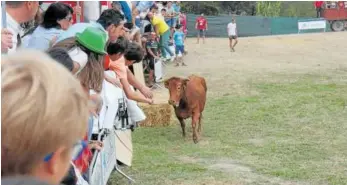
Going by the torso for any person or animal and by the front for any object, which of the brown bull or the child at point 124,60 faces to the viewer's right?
the child

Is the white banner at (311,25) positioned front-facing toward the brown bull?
yes

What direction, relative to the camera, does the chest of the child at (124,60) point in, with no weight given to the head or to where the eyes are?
to the viewer's right

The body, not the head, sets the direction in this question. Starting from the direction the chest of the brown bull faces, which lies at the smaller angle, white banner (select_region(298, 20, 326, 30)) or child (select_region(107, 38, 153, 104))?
the child

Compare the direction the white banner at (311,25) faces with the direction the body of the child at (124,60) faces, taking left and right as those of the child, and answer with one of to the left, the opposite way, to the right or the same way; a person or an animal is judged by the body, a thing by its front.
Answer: to the right

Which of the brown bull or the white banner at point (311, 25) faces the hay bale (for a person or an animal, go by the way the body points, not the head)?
the white banner

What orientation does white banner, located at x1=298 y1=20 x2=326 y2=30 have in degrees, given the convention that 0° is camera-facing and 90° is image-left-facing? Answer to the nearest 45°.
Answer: approximately 0°

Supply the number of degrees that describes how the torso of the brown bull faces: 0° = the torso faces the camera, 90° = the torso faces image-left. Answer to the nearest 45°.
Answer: approximately 45°

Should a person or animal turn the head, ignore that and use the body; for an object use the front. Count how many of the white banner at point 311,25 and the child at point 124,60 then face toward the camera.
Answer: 1

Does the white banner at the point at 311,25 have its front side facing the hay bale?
yes
